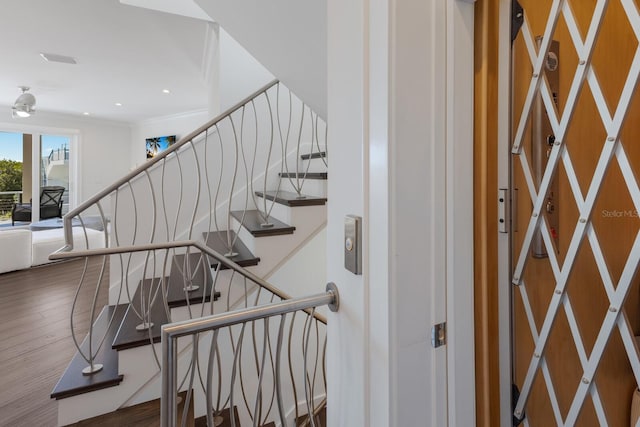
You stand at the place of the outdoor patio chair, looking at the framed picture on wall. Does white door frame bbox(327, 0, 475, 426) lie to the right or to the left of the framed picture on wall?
right

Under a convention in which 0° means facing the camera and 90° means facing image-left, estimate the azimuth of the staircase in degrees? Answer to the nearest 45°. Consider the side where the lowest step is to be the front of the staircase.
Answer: approximately 45°

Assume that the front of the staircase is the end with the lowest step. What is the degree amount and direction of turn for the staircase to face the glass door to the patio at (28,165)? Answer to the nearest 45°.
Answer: approximately 90° to its right

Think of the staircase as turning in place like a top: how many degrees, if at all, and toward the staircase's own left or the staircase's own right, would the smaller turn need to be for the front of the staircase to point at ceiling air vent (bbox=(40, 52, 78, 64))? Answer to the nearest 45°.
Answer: approximately 90° to the staircase's own right

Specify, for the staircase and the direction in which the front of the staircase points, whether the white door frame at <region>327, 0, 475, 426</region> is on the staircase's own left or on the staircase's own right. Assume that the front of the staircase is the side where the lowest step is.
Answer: on the staircase's own left

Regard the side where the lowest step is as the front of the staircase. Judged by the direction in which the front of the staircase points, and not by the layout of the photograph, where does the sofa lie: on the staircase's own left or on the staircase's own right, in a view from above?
on the staircase's own right

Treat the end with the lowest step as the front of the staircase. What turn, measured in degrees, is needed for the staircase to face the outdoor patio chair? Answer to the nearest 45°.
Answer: approximately 90° to its right
